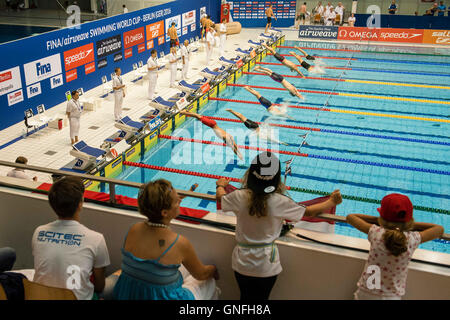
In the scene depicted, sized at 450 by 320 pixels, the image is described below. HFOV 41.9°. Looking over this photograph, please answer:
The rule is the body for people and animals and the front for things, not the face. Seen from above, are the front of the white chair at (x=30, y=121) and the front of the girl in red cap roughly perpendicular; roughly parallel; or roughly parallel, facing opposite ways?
roughly perpendicular

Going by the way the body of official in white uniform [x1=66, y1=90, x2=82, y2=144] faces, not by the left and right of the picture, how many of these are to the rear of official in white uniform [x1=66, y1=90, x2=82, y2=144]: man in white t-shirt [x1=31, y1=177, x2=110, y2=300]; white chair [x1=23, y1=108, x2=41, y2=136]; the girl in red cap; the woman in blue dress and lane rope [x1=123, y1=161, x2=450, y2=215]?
1

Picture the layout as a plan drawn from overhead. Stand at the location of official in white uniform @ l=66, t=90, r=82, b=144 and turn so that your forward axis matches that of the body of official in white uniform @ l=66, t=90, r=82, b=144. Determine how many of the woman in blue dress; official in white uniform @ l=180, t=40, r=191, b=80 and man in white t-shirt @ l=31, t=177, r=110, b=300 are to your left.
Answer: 1

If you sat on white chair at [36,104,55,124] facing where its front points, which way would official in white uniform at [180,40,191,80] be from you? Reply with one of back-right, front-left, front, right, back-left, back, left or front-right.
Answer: left

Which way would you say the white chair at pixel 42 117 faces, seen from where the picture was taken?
facing the viewer and to the right of the viewer

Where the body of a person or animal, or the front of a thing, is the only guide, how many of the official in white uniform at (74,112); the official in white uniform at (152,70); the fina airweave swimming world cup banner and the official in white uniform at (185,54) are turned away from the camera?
0

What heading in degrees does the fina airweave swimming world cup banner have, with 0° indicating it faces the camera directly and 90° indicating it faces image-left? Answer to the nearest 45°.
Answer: approximately 315°

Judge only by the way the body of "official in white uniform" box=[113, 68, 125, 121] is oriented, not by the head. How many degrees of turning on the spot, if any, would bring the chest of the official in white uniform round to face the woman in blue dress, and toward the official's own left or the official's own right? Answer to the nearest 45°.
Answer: approximately 45° to the official's own right

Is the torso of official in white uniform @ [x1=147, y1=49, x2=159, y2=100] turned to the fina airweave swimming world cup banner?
no

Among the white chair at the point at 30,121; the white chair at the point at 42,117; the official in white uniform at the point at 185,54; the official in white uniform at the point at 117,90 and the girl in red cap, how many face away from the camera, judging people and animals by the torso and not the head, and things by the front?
1

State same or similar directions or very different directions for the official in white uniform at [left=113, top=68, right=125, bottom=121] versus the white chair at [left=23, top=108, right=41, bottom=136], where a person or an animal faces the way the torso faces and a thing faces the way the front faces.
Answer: same or similar directions

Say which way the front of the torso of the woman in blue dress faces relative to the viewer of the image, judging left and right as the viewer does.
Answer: facing away from the viewer and to the right of the viewer

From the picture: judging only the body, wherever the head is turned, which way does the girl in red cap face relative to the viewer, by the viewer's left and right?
facing away from the viewer

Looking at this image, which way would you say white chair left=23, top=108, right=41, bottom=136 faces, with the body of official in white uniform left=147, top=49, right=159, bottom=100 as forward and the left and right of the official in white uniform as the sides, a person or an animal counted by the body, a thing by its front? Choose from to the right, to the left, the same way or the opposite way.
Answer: the same way

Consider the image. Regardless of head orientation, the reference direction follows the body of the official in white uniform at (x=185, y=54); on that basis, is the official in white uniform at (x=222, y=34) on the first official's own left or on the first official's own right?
on the first official's own left

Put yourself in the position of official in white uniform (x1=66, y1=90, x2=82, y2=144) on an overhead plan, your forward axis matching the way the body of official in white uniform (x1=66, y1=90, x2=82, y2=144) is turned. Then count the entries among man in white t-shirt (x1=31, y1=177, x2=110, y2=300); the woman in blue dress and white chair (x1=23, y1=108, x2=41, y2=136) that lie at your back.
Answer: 1
